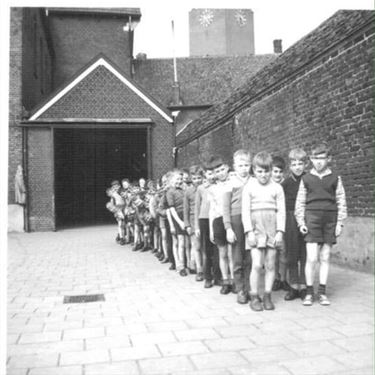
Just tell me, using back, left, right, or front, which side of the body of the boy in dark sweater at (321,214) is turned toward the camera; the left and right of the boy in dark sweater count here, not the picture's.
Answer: front

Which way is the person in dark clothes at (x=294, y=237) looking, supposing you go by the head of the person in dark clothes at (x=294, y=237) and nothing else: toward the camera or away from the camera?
toward the camera

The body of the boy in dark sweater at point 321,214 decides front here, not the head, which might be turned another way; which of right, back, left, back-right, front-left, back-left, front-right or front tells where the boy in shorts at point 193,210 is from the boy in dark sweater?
back-right

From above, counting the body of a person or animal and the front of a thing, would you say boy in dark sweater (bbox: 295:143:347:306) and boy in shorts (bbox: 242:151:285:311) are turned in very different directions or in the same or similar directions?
same or similar directions

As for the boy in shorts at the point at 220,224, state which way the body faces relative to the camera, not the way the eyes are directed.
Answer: toward the camera

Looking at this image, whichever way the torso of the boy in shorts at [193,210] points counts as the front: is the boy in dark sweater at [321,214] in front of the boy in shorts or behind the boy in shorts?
in front

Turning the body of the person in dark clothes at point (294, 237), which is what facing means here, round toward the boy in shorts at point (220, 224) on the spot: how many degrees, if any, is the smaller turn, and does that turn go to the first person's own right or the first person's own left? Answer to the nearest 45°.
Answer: approximately 90° to the first person's own right

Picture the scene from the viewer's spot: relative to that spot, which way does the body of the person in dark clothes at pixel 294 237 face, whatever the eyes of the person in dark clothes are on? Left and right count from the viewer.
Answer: facing the viewer

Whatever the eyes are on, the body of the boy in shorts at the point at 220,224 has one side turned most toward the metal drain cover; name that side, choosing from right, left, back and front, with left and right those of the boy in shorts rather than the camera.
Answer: right

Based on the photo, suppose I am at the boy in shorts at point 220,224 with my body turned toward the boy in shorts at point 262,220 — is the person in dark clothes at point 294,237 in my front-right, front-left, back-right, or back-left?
front-left

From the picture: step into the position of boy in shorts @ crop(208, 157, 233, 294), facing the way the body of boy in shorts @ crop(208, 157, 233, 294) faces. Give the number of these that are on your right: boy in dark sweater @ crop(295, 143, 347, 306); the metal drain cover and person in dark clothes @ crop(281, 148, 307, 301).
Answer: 1

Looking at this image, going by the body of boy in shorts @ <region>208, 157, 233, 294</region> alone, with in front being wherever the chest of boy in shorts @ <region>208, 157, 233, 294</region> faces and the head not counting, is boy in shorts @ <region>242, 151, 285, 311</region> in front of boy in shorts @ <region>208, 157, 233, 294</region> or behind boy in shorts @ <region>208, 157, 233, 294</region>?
in front

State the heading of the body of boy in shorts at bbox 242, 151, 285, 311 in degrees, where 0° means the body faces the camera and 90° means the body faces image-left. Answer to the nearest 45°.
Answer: approximately 0°

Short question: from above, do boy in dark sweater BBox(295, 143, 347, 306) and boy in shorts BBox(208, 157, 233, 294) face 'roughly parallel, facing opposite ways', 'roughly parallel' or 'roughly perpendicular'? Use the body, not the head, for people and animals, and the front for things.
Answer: roughly parallel

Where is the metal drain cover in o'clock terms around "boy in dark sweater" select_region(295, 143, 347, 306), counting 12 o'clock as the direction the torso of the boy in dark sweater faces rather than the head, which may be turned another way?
The metal drain cover is roughly at 3 o'clock from the boy in dark sweater.

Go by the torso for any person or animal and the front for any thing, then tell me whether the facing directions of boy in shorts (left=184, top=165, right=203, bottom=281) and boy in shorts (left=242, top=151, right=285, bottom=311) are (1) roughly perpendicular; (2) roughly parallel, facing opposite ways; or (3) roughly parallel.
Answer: roughly parallel
